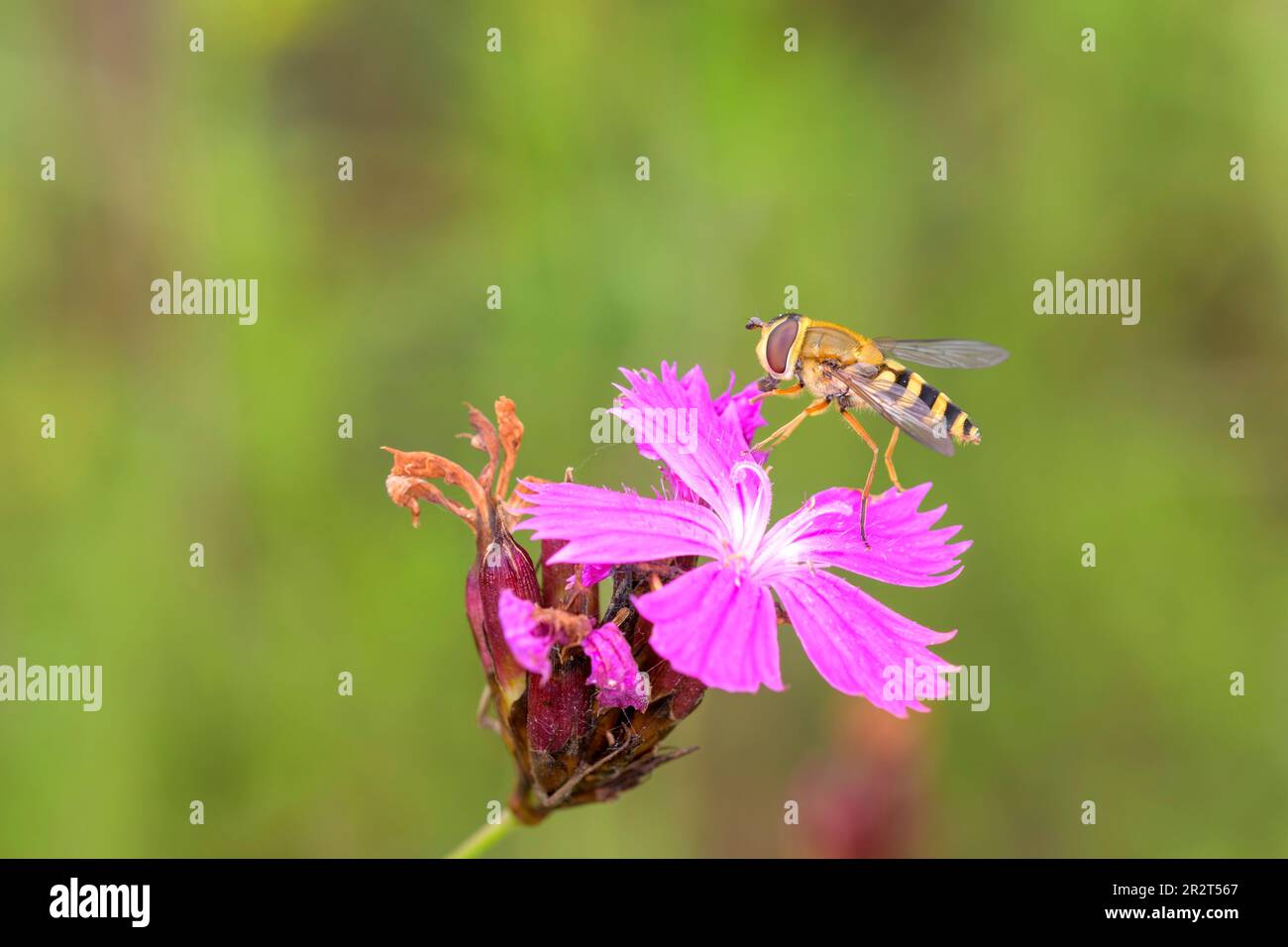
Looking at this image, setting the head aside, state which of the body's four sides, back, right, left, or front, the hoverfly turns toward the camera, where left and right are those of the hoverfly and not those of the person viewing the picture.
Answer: left
